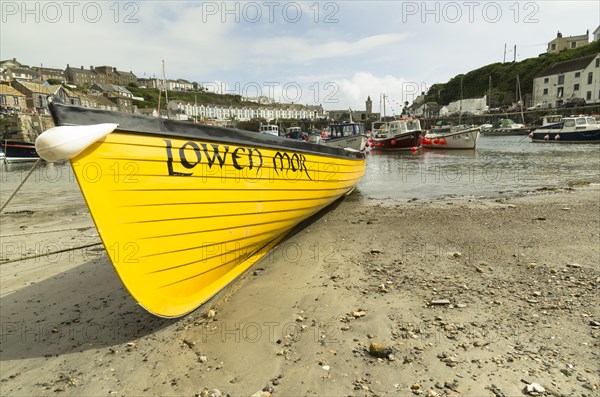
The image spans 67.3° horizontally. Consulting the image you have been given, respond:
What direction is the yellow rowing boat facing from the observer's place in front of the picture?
facing the viewer and to the left of the viewer

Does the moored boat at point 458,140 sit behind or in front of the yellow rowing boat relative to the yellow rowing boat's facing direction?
behind

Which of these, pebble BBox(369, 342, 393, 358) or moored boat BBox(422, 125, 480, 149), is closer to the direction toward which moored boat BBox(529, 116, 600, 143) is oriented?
the moored boat

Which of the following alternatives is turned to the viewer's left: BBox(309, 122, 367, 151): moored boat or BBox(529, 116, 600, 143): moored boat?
BBox(529, 116, 600, 143): moored boat

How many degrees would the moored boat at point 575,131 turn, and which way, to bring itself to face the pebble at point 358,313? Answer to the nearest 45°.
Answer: approximately 90° to its left

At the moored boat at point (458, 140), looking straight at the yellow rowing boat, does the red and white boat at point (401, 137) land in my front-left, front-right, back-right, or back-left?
front-right
